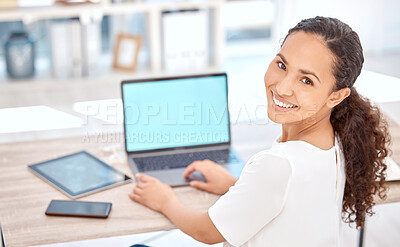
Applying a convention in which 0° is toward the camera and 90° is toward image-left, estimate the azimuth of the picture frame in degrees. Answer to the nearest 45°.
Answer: approximately 0°

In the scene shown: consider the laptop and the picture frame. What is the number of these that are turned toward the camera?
2

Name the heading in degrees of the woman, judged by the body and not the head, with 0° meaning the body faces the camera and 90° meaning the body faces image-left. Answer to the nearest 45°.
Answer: approximately 135°

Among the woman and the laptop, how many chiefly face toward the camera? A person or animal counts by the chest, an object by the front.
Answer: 1

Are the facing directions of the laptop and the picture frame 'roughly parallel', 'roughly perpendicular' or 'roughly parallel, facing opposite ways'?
roughly parallel

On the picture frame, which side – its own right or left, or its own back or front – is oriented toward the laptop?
front

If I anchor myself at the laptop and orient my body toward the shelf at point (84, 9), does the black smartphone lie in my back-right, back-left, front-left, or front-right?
back-left

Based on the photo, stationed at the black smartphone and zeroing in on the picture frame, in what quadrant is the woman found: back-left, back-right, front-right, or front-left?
back-right

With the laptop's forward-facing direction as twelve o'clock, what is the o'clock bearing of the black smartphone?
The black smartphone is roughly at 1 o'clock from the laptop.

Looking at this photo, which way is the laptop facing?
toward the camera

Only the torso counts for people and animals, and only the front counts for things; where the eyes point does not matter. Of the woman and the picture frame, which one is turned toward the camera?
the picture frame

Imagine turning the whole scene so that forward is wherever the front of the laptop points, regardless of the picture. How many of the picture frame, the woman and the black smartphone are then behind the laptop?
1

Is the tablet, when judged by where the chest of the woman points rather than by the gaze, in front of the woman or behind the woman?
in front

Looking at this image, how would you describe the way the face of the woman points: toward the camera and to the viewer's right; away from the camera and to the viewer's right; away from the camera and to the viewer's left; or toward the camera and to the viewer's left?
toward the camera and to the viewer's left

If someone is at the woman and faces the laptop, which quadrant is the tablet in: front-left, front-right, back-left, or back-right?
front-left

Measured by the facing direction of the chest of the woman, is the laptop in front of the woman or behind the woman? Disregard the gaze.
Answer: in front
